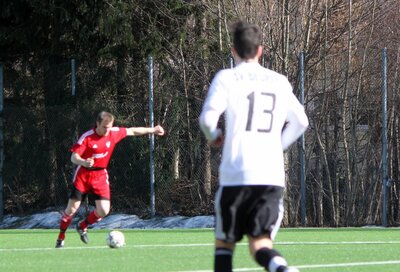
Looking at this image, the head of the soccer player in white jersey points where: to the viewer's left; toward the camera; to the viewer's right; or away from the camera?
away from the camera

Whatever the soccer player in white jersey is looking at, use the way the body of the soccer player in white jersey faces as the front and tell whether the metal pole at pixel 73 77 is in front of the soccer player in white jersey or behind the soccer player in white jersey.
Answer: in front

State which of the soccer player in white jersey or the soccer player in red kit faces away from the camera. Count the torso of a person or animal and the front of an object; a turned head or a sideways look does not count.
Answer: the soccer player in white jersey

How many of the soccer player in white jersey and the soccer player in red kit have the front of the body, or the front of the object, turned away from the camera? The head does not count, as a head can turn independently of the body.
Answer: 1

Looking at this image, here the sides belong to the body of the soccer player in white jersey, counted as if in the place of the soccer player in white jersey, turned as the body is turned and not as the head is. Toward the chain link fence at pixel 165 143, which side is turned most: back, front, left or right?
front

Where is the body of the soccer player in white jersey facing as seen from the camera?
away from the camera
